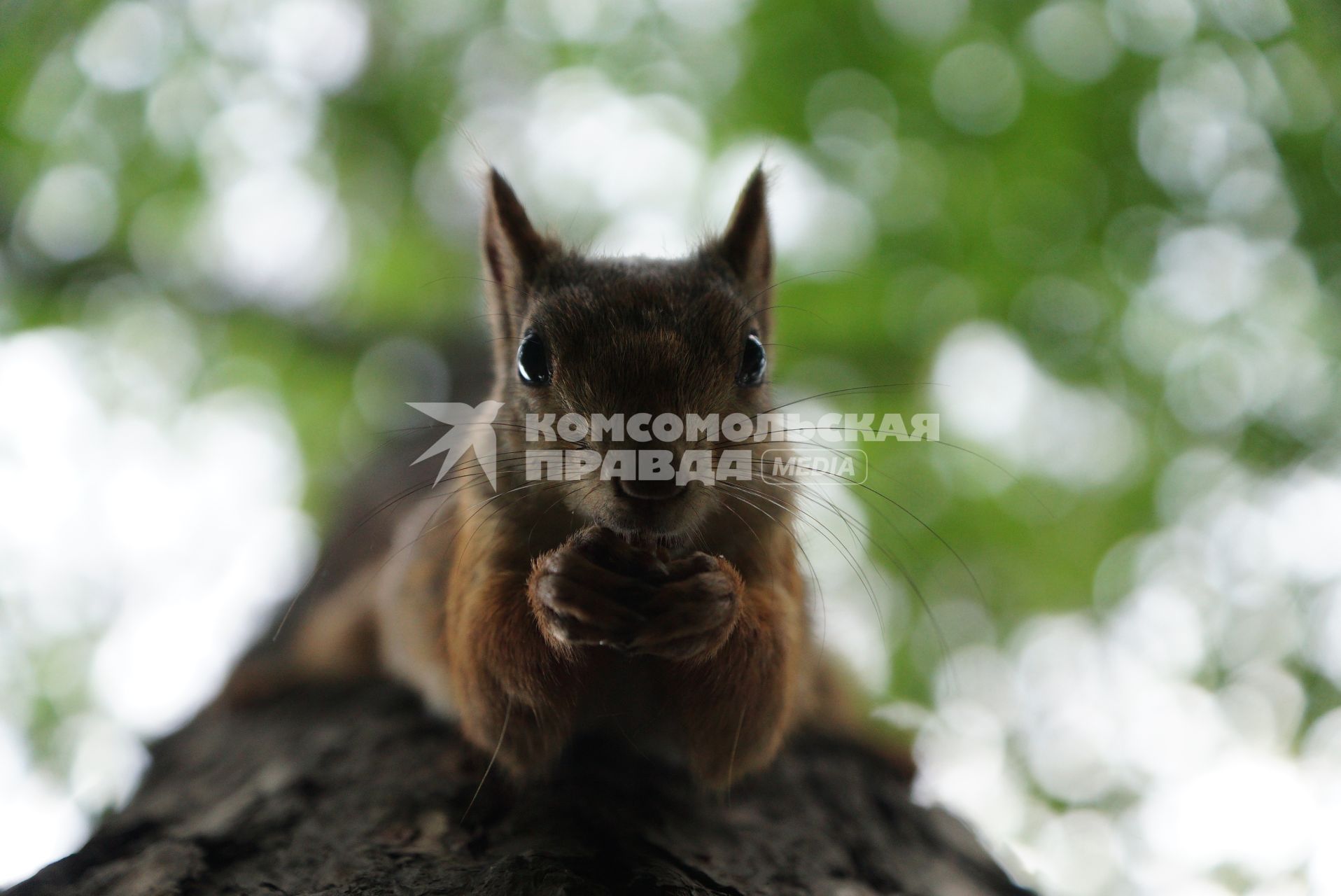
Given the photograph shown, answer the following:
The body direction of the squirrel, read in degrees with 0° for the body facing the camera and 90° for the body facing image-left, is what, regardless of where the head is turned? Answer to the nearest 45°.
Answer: approximately 0°
